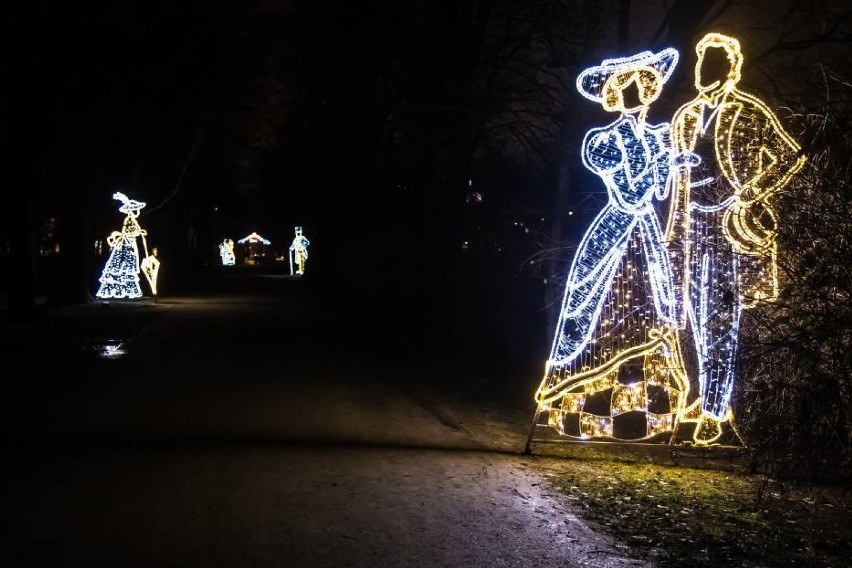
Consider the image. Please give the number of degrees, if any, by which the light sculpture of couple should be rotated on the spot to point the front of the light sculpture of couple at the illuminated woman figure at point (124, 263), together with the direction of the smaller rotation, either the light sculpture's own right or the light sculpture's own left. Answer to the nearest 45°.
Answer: approximately 135° to the light sculpture's own right

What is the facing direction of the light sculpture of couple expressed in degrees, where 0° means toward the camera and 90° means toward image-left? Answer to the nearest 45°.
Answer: approximately 0°

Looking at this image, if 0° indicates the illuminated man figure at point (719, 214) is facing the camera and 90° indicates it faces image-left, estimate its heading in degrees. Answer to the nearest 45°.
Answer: approximately 45°

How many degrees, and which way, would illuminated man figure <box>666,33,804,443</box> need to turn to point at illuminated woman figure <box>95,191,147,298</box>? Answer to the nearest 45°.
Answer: approximately 90° to its right
